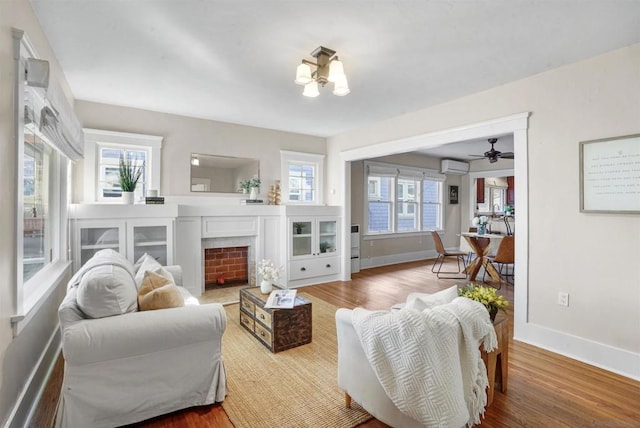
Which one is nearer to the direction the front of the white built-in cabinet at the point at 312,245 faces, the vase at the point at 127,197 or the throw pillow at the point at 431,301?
the throw pillow

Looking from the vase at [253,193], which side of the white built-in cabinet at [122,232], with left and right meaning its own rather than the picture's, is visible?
left

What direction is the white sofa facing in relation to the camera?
to the viewer's right

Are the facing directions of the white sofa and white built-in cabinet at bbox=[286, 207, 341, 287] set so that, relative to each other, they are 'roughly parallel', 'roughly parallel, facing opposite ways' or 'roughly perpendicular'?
roughly perpendicular

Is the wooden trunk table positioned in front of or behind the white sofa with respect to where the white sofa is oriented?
in front

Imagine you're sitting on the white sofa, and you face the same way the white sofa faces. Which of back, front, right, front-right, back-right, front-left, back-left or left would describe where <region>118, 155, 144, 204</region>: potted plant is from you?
left

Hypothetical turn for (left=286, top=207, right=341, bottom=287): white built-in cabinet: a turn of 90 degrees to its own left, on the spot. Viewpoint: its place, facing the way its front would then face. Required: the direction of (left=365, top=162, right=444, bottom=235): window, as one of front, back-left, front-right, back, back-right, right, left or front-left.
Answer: front

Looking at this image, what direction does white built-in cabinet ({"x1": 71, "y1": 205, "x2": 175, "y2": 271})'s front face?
toward the camera

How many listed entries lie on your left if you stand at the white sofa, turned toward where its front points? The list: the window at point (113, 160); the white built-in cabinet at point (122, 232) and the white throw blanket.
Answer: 2

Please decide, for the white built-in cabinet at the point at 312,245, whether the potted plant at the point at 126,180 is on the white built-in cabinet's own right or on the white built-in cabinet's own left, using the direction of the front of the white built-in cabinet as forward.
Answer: on the white built-in cabinet's own right

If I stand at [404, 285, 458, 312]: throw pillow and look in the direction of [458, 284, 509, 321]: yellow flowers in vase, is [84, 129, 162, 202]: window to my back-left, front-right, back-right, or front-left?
back-left

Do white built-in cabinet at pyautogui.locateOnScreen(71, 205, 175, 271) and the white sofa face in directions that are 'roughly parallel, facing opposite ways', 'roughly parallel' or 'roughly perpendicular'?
roughly perpendicular

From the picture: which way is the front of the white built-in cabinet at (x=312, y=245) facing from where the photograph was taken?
facing the viewer and to the right of the viewer

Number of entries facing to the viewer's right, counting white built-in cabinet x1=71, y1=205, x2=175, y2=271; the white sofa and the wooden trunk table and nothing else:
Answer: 1

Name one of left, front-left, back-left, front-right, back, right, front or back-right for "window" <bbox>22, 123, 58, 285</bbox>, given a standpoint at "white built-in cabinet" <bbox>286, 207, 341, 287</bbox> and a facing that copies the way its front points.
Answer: right
